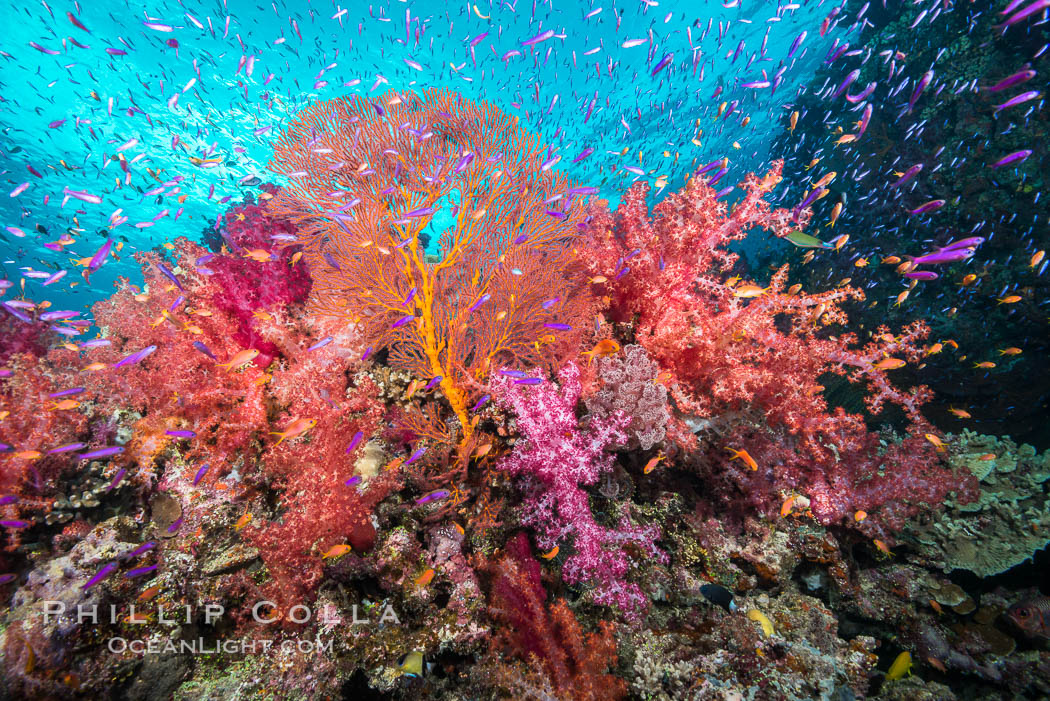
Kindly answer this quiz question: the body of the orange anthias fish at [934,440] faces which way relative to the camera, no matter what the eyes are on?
to the viewer's left
